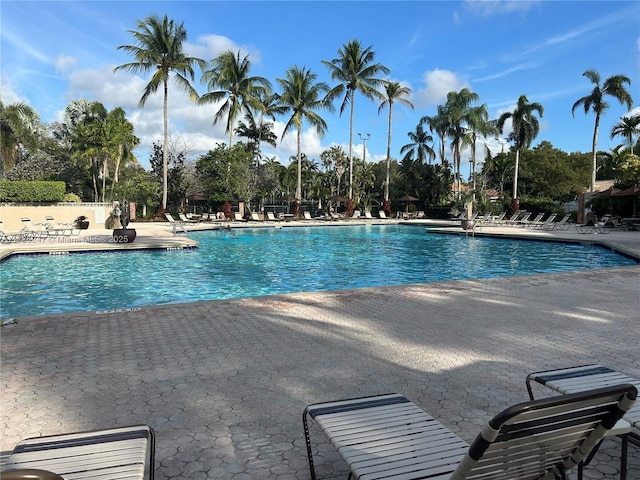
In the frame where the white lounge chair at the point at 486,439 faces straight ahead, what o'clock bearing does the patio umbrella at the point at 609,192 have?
The patio umbrella is roughly at 2 o'clock from the white lounge chair.

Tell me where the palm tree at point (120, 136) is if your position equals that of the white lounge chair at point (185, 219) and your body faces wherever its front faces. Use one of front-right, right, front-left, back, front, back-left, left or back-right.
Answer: back

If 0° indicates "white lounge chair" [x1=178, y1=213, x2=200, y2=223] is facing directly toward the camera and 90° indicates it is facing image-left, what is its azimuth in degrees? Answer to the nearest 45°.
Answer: approximately 315°

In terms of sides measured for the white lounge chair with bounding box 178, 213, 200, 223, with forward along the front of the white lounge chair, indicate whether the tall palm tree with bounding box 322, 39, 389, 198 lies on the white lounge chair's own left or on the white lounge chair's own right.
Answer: on the white lounge chair's own left

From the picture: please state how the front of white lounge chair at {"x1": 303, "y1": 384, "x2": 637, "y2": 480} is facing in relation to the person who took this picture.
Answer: facing away from the viewer and to the left of the viewer

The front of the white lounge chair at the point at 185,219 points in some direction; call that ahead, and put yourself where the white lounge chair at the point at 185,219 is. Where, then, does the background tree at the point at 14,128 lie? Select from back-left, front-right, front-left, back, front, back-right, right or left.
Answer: back-right

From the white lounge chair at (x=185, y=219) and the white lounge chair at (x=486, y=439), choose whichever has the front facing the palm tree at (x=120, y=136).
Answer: the white lounge chair at (x=486, y=439)

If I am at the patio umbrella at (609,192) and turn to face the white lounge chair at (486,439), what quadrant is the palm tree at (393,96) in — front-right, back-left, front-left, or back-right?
back-right
